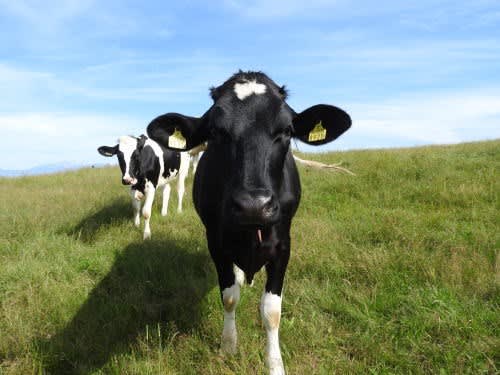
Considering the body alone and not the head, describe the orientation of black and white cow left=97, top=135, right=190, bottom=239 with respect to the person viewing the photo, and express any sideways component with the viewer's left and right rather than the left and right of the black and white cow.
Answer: facing the viewer and to the left of the viewer

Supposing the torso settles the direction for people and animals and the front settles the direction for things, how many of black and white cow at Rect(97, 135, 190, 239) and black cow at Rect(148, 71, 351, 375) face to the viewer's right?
0

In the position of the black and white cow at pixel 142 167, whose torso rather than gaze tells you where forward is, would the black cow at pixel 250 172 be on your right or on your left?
on your left

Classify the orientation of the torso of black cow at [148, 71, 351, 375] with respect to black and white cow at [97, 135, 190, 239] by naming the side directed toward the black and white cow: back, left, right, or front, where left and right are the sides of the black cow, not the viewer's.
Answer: back

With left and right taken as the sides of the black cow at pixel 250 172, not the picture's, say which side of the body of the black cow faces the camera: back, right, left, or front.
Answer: front
